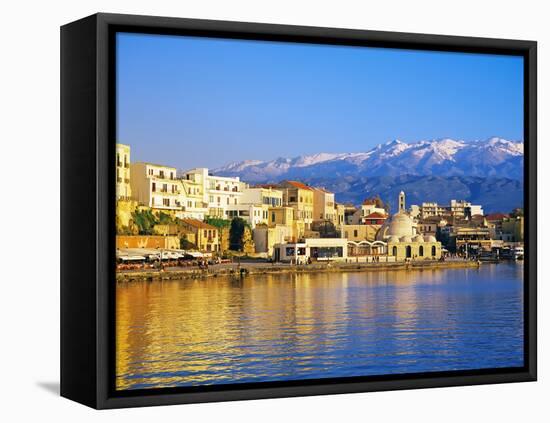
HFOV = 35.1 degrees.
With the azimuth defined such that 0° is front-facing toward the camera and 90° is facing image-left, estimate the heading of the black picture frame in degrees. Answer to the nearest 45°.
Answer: approximately 315°
